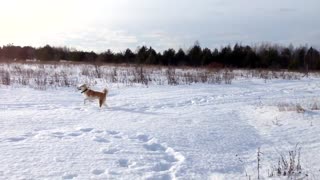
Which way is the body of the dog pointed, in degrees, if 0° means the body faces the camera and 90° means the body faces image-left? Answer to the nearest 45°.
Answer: approximately 90°
